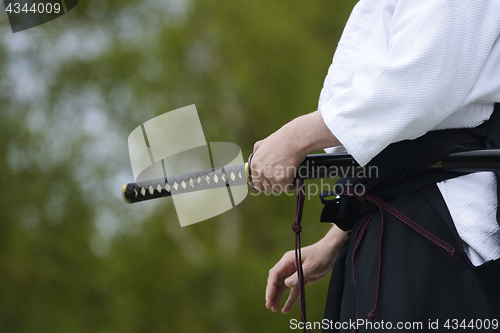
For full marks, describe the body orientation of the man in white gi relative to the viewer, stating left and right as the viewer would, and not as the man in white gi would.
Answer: facing to the left of the viewer
